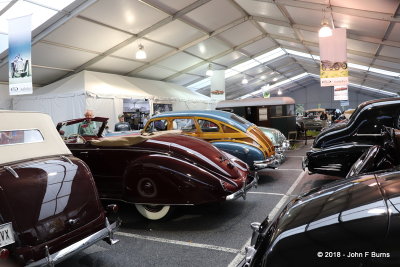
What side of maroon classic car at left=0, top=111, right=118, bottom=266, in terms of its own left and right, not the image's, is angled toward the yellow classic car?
right

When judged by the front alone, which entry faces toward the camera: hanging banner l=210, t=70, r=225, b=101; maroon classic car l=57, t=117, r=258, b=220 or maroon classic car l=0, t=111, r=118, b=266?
the hanging banner

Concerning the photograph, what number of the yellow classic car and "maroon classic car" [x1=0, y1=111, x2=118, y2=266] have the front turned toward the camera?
0

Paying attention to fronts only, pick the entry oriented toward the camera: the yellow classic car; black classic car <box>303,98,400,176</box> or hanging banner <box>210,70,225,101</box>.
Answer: the hanging banner
